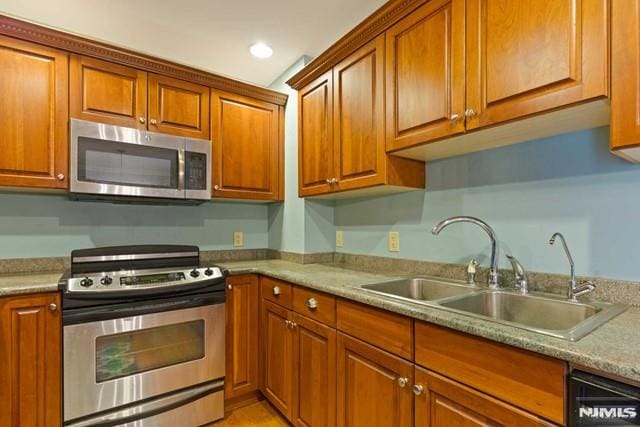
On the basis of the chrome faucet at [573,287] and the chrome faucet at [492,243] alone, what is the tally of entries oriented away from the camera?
0

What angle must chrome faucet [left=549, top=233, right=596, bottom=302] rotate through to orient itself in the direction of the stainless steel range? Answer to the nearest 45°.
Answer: approximately 45° to its right

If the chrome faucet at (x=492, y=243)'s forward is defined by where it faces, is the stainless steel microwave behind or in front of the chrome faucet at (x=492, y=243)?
in front

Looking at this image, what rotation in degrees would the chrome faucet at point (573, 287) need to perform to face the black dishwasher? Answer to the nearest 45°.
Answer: approximately 45° to its left

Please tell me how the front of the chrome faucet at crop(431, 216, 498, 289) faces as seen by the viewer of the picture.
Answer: facing to the left of the viewer
